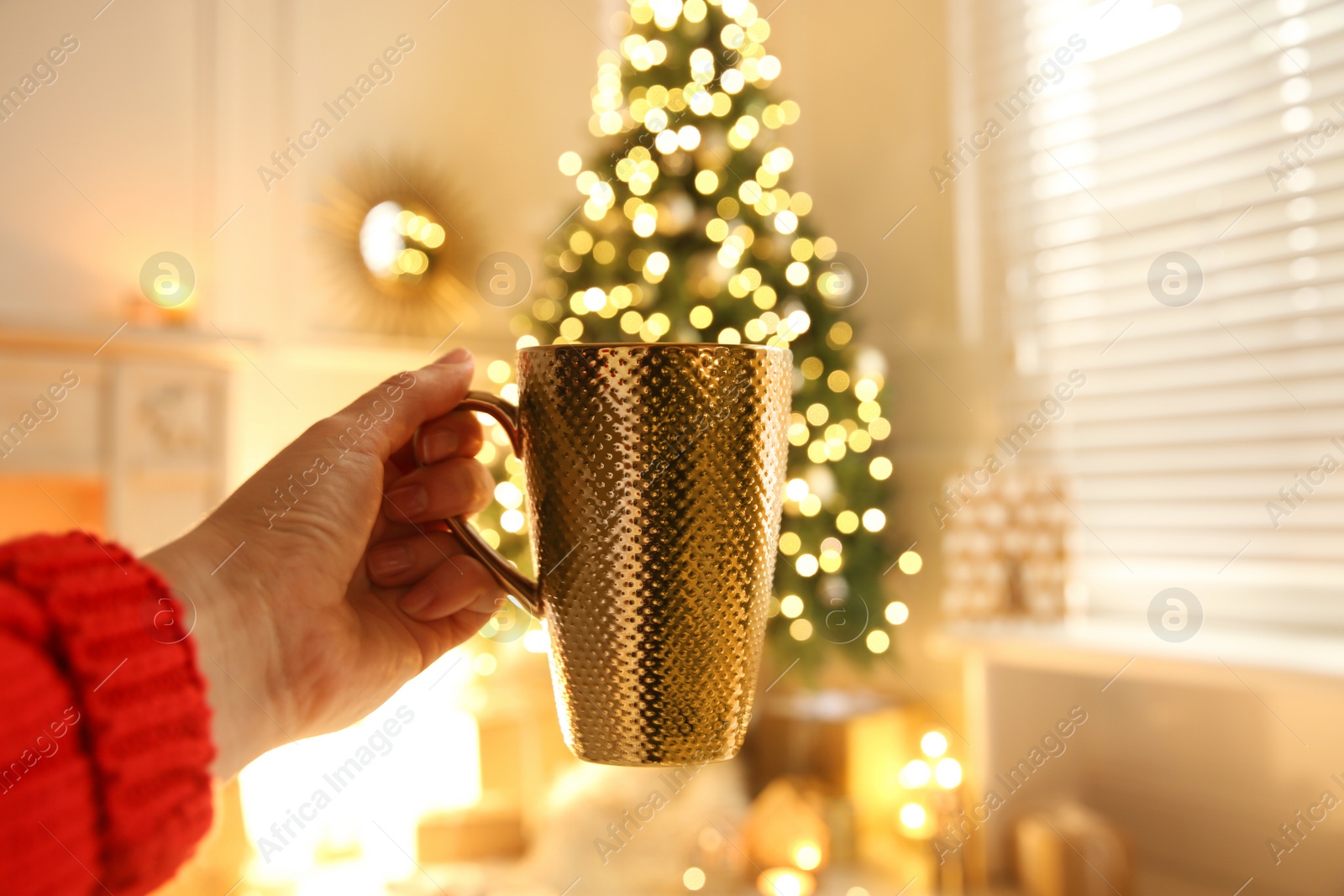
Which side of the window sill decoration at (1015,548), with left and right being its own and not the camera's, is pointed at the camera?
front

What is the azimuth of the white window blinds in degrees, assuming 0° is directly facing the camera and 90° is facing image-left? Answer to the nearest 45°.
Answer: approximately 45°

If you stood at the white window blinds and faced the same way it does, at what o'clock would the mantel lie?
The mantel is roughly at 1 o'clock from the white window blinds.
